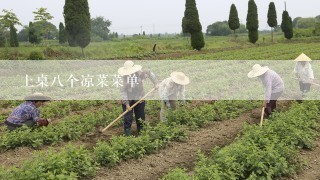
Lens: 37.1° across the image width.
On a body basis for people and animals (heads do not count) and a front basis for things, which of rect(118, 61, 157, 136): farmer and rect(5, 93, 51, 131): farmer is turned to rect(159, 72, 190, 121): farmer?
rect(5, 93, 51, 131): farmer

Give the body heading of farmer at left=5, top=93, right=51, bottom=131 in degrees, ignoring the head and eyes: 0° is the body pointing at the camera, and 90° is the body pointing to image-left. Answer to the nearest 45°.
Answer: approximately 270°

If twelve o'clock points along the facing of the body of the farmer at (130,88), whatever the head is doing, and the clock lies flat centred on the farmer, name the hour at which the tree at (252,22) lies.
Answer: The tree is roughly at 5 o'clock from the farmer.

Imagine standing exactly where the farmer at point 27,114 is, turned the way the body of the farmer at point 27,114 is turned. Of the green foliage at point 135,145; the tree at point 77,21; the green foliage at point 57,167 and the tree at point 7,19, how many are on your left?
2

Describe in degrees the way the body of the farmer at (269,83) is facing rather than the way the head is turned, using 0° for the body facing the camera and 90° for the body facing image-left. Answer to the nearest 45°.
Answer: approximately 90°

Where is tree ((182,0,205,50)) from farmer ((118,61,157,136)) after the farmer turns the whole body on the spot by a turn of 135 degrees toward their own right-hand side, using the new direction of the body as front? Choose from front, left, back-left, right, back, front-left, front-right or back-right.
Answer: front

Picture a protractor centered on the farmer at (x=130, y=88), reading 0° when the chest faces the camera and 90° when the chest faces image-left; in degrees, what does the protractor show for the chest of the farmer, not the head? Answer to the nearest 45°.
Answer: approximately 45°

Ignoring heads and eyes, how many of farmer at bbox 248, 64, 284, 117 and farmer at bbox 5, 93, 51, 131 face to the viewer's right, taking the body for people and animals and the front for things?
1

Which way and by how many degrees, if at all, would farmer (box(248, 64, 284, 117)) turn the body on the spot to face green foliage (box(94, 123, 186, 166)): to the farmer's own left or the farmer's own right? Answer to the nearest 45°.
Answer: approximately 45° to the farmer's own left

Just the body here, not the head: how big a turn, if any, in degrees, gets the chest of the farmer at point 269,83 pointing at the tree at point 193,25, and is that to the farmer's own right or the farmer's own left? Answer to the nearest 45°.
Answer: approximately 90° to the farmer's own right

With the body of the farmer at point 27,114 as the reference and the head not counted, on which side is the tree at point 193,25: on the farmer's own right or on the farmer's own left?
on the farmer's own left

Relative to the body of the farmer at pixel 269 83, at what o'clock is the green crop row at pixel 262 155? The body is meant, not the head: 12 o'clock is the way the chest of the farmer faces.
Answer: The green crop row is roughly at 9 o'clock from the farmer.

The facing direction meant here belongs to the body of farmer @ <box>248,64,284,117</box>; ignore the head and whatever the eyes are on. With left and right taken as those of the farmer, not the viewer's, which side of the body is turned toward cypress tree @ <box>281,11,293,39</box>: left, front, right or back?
right
